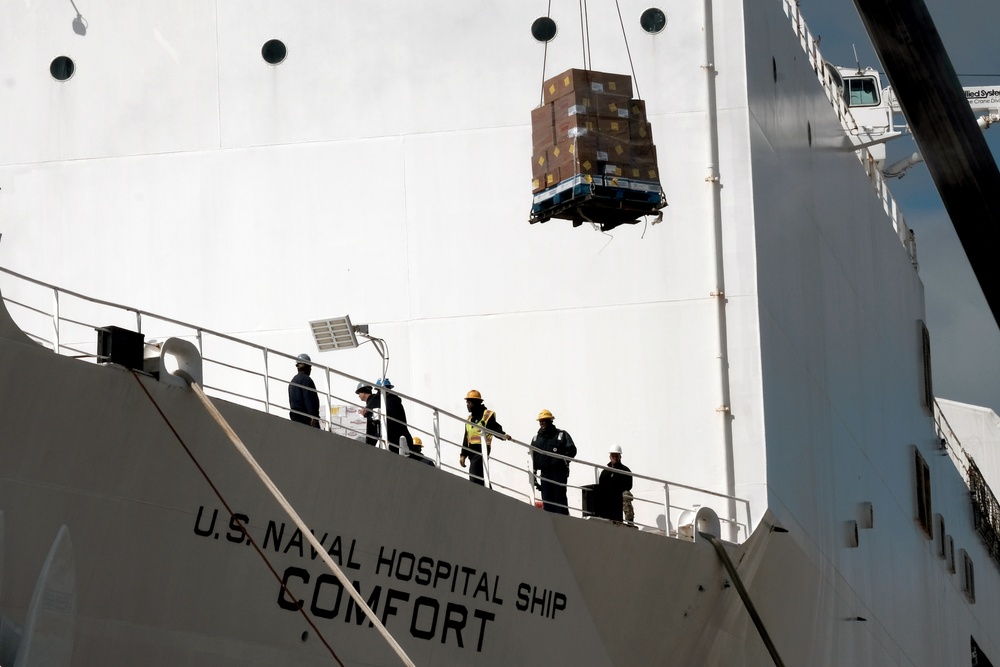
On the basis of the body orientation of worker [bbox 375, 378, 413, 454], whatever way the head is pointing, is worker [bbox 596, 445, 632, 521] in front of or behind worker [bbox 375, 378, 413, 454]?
behind

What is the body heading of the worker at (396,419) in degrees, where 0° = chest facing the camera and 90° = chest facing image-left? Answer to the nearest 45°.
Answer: approximately 90°

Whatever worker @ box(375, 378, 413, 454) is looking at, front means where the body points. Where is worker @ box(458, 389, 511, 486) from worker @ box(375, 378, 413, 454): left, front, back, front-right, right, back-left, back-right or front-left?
back-right

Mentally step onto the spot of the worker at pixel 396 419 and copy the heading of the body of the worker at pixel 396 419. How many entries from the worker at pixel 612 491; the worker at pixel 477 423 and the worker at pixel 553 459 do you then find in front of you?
0
